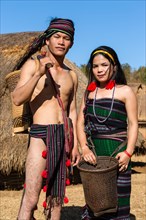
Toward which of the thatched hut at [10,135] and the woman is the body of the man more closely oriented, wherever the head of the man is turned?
the woman

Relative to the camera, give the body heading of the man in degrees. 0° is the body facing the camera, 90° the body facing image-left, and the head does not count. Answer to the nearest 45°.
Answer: approximately 315°
